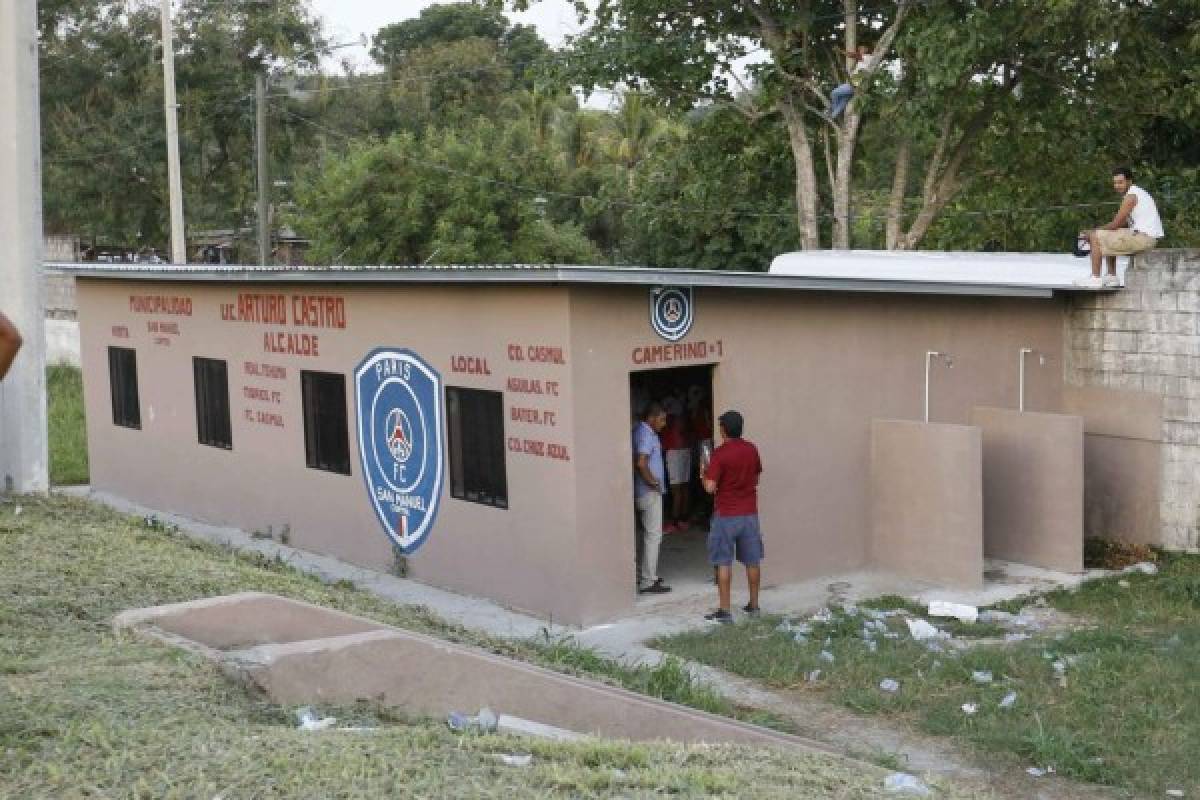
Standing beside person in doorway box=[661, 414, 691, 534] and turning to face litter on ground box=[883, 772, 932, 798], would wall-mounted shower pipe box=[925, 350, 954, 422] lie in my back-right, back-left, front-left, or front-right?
front-left

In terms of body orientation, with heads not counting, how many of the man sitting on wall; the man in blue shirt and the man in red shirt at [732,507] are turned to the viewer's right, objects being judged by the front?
1

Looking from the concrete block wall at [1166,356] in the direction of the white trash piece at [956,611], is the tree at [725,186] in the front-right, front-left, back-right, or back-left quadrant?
back-right

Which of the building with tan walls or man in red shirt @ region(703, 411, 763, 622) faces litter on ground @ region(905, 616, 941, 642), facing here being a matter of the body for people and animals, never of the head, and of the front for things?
the building with tan walls

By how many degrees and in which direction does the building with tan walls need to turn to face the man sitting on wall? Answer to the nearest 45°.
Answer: approximately 45° to its left

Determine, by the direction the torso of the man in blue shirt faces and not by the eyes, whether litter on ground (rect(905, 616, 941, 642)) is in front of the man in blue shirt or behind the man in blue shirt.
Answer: in front

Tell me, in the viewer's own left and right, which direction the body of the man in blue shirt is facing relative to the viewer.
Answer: facing to the right of the viewer

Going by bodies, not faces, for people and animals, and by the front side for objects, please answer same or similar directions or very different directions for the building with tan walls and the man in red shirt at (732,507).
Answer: very different directions

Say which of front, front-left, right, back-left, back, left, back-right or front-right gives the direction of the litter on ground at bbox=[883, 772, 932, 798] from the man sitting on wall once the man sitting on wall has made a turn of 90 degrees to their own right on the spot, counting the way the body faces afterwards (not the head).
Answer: back

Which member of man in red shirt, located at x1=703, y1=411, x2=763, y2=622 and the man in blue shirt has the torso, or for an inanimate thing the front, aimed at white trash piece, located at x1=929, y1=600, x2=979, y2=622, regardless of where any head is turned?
the man in blue shirt

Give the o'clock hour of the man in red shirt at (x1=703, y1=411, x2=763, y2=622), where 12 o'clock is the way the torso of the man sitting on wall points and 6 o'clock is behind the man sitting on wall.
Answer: The man in red shirt is roughly at 10 o'clock from the man sitting on wall.

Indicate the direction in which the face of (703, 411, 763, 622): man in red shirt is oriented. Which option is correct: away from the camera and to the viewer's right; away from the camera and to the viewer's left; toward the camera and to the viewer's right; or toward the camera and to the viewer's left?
away from the camera and to the viewer's left

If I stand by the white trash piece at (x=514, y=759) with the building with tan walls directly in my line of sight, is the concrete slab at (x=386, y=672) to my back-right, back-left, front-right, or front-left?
front-left

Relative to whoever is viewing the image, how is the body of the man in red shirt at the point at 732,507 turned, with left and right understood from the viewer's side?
facing away from the viewer and to the left of the viewer
